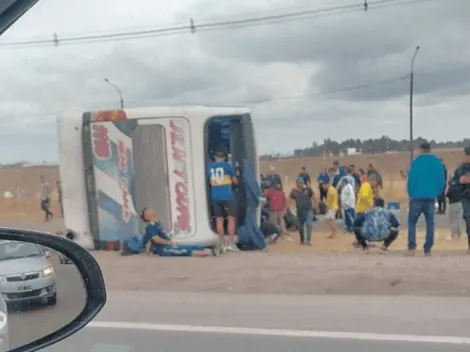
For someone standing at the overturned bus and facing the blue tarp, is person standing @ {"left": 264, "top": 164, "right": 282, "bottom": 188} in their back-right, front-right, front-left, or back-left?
front-left

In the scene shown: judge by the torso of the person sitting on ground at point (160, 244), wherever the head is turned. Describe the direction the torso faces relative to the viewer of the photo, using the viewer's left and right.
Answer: facing to the right of the viewer

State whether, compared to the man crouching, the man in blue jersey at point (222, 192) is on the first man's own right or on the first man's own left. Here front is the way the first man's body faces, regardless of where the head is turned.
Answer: on the first man's own left

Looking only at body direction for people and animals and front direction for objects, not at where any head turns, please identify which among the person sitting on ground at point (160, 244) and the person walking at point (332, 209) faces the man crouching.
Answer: the person sitting on ground

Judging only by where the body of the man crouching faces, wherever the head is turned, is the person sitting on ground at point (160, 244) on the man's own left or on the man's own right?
on the man's own left

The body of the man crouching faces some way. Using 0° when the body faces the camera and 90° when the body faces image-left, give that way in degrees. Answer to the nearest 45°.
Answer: approximately 180°

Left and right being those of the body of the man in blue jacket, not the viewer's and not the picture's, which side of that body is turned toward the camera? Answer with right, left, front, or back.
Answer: back
